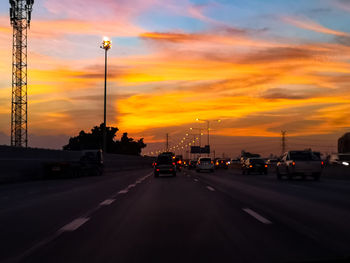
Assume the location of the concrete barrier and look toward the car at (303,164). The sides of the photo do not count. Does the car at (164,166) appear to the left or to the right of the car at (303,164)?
left

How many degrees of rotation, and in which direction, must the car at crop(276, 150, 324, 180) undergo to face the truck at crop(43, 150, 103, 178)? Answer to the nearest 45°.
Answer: approximately 45° to its left

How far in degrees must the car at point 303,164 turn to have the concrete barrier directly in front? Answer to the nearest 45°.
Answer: approximately 45° to its left

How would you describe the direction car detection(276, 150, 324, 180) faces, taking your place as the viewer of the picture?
facing away from the viewer and to the left of the viewer

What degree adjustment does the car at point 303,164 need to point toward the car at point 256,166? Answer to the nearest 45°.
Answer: approximately 45° to its right

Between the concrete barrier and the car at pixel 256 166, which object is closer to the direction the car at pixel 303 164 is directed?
the car

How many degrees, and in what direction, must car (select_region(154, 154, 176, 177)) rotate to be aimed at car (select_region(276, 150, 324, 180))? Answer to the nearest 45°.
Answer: approximately 135° to its right

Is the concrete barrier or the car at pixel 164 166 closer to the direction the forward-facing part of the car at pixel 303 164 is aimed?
the car

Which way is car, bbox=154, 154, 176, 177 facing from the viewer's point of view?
away from the camera
